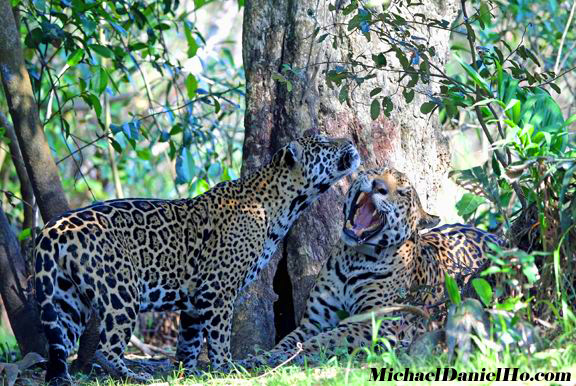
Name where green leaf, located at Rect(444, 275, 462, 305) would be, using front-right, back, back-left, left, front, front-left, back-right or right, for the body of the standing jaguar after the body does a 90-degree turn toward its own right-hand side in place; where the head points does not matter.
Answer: front-left

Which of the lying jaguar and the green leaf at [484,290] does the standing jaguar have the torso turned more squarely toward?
the lying jaguar

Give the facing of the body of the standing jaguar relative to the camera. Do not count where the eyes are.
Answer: to the viewer's right

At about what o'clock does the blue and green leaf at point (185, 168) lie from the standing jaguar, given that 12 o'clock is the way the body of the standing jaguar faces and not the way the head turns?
The blue and green leaf is roughly at 9 o'clock from the standing jaguar.

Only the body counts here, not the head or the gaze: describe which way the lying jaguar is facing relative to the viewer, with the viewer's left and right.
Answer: facing the viewer and to the left of the viewer

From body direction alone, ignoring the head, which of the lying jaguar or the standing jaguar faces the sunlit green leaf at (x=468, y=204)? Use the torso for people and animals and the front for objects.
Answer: the standing jaguar

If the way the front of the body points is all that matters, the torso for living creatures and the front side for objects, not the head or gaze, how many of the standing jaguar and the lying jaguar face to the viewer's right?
1

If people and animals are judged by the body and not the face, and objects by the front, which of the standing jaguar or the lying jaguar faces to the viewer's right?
the standing jaguar

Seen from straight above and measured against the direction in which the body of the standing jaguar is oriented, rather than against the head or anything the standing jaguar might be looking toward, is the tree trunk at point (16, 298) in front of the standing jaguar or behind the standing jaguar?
behind

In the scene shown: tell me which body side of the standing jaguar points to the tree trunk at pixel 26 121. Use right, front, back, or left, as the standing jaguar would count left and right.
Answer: back

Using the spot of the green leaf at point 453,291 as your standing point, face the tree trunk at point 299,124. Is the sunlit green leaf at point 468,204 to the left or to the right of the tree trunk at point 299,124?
right
